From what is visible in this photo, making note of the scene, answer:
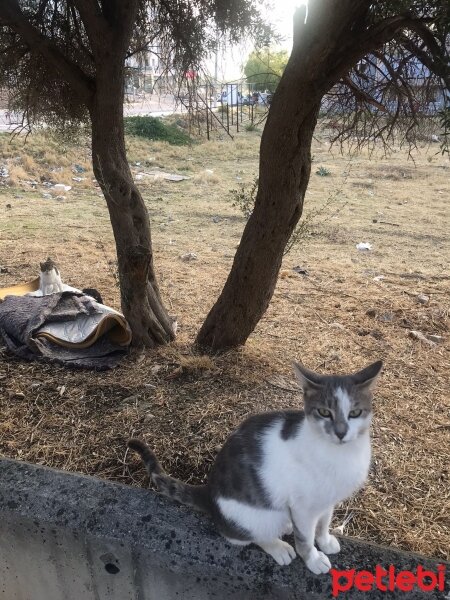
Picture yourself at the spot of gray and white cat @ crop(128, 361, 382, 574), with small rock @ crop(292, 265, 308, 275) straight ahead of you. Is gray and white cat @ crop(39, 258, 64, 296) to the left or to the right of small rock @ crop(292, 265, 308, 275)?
left

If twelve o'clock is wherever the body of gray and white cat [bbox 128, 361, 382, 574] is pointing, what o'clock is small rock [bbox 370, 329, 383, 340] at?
The small rock is roughly at 8 o'clock from the gray and white cat.

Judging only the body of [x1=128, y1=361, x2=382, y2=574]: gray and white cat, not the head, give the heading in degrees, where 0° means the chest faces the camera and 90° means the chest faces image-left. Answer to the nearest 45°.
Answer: approximately 315°

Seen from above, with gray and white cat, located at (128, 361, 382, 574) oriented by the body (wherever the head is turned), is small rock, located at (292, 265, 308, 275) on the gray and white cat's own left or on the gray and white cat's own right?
on the gray and white cat's own left

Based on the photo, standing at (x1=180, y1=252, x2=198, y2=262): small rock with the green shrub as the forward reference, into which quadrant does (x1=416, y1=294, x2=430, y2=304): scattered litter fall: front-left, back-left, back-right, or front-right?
back-right

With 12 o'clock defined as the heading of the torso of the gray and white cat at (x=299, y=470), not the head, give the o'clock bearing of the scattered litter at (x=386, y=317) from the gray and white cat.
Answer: The scattered litter is roughly at 8 o'clock from the gray and white cat.

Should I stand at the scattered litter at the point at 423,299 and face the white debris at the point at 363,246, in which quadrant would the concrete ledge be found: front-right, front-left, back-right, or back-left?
back-left

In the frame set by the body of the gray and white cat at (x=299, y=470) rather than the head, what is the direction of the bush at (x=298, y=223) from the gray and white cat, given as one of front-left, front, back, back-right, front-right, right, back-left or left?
back-left

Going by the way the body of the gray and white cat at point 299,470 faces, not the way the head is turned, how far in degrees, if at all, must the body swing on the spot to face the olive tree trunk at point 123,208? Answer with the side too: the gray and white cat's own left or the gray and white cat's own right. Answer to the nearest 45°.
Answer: approximately 180°

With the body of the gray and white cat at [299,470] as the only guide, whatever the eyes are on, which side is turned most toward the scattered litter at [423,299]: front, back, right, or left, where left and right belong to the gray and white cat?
left

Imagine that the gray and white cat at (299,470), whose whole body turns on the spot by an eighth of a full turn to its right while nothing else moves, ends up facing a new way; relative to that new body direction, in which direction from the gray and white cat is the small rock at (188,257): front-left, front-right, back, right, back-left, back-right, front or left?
back
